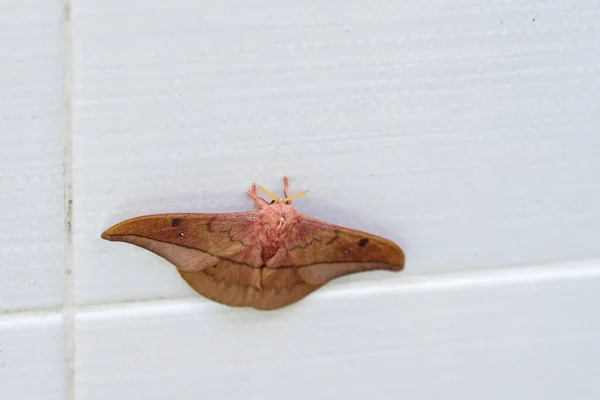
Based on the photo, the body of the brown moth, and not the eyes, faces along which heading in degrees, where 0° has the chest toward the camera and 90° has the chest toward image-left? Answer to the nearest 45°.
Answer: approximately 180°
